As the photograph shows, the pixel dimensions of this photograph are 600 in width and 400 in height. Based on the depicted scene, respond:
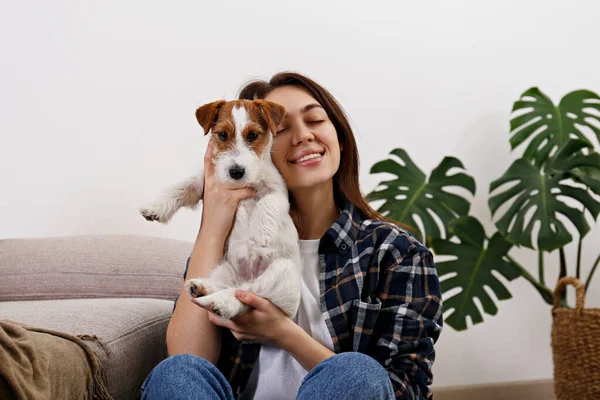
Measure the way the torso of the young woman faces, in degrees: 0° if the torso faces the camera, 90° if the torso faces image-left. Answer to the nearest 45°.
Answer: approximately 45°

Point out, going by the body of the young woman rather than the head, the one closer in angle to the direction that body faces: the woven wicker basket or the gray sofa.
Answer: the gray sofa

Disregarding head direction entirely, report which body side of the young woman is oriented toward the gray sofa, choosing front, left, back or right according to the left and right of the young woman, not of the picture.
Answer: right

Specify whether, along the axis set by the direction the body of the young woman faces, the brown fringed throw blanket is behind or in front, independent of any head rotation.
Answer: in front
